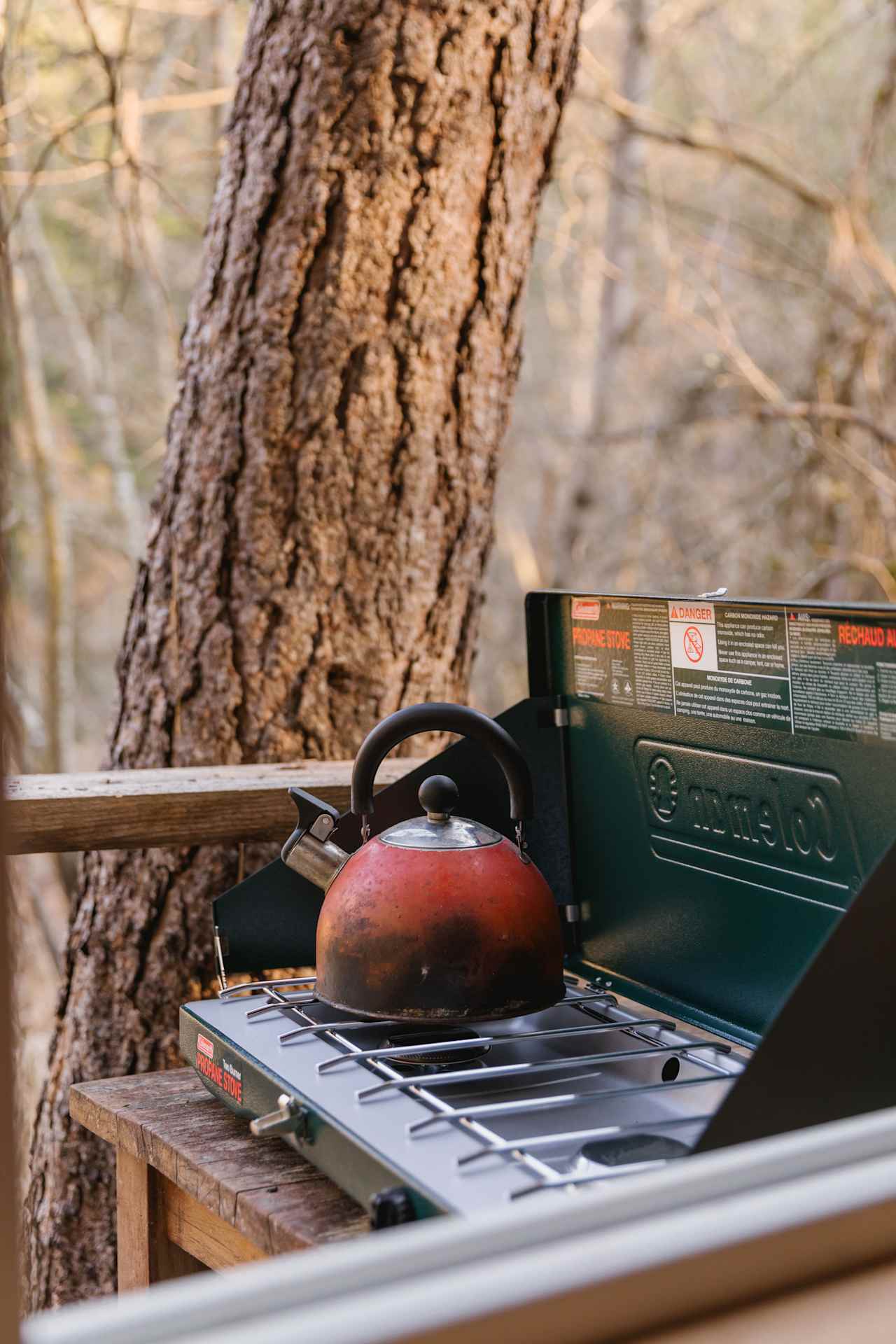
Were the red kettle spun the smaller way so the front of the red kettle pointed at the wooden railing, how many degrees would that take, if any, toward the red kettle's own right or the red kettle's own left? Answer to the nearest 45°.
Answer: approximately 45° to the red kettle's own right

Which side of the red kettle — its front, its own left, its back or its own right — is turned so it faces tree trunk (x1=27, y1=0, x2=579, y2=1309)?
right

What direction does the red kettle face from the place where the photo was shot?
facing to the left of the viewer
